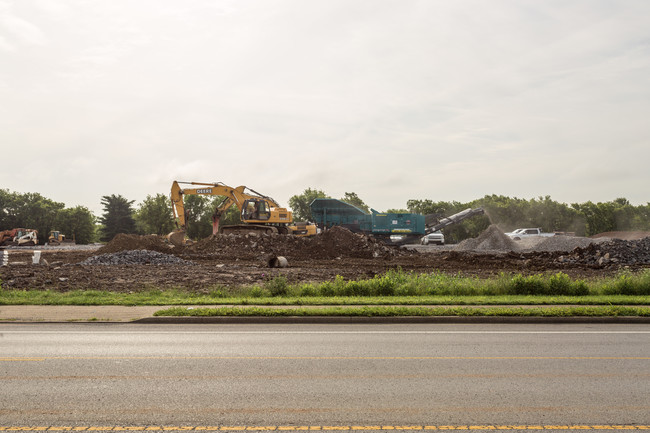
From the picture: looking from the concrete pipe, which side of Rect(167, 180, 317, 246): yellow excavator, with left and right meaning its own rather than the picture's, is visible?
left

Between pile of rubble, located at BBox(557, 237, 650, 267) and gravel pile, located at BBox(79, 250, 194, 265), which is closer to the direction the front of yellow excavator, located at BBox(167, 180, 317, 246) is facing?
the gravel pile

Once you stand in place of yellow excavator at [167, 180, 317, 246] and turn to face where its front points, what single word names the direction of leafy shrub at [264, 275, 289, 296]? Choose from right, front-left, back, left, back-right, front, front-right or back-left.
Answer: left

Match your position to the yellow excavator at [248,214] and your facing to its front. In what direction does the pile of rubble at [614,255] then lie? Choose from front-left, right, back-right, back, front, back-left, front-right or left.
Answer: back-left

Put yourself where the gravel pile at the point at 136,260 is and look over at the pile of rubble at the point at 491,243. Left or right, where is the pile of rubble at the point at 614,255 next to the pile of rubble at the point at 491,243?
right

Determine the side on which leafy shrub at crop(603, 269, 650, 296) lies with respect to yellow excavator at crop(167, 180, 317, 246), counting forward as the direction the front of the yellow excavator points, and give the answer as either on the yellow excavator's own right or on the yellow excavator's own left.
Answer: on the yellow excavator's own left

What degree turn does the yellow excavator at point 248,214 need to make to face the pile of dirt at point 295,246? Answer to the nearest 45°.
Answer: approximately 135° to its left

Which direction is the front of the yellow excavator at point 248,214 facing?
to the viewer's left

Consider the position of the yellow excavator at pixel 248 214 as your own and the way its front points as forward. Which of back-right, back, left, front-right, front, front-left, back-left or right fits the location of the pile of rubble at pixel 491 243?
back

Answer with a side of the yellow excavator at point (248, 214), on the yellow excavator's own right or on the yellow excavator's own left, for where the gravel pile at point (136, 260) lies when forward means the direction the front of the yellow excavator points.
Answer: on the yellow excavator's own left

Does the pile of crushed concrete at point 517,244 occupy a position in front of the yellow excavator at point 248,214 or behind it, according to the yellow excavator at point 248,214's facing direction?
behind
